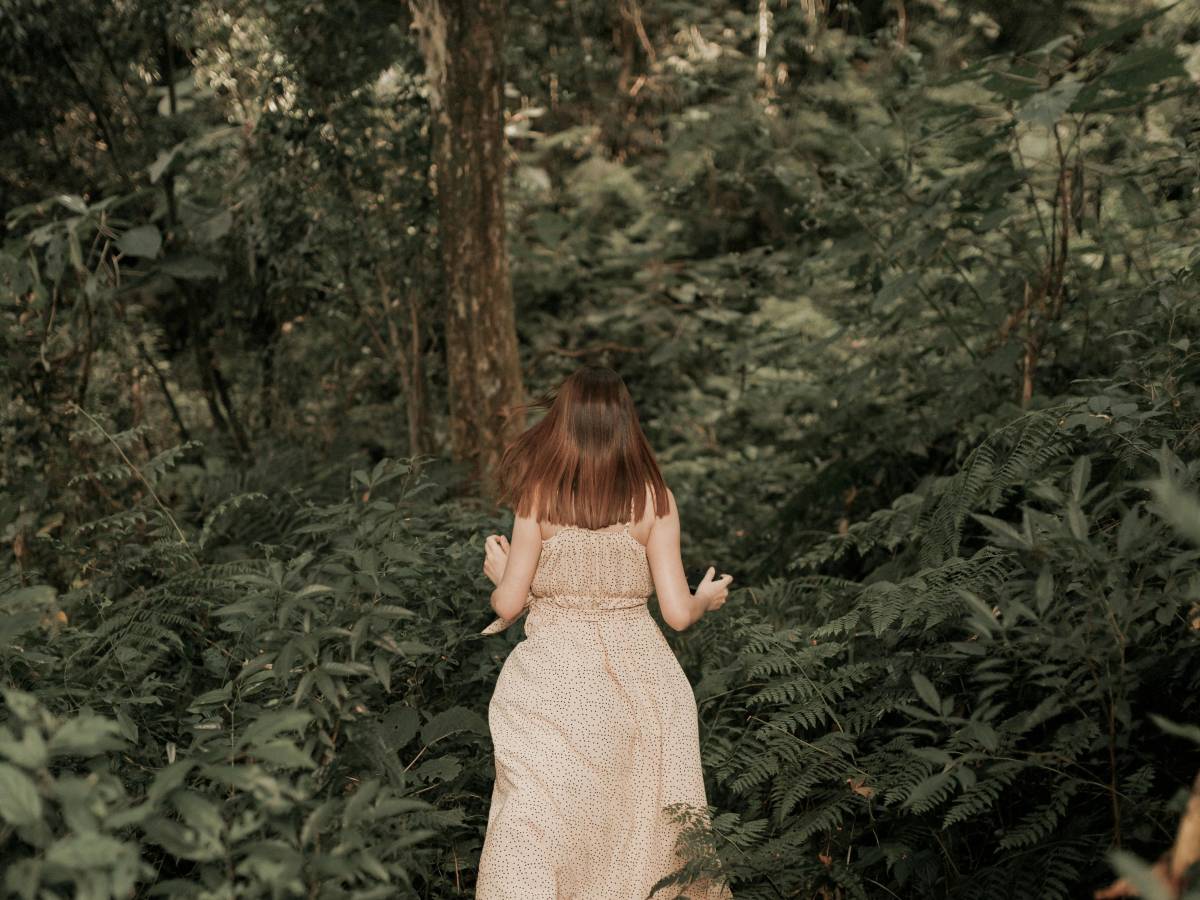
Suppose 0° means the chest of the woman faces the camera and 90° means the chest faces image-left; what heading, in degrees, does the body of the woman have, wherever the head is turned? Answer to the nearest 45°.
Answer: approximately 180°

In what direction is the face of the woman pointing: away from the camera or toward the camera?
away from the camera
